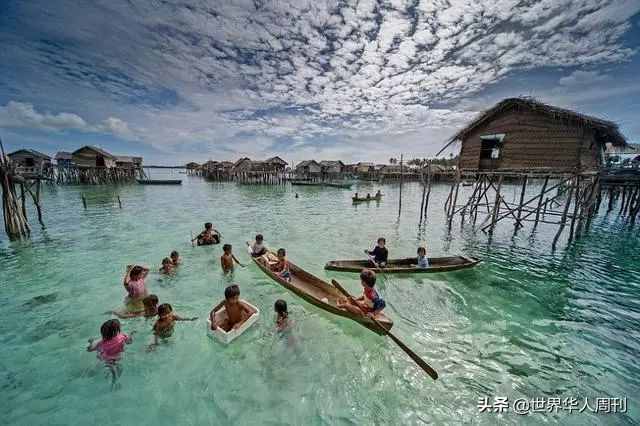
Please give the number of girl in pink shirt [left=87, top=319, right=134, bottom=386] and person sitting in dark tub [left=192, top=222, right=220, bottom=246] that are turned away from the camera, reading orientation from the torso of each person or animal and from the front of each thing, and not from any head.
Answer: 1

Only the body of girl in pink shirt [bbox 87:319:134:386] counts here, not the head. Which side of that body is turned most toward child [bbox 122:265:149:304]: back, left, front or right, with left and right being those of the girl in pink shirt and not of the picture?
front

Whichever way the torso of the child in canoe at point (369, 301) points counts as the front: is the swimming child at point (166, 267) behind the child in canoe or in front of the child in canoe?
in front

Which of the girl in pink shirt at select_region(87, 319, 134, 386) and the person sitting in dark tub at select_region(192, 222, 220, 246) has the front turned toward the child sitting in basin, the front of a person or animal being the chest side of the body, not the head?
the person sitting in dark tub

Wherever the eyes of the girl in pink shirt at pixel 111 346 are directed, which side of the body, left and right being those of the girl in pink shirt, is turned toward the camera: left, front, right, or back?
back

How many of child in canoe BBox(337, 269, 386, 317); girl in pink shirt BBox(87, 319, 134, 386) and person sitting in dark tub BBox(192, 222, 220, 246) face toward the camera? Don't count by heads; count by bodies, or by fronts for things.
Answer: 1

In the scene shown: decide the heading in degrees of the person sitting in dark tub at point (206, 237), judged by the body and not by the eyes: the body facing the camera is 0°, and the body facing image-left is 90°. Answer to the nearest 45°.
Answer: approximately 0°

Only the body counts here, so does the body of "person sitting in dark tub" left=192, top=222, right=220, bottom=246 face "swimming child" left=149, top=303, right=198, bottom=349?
yes

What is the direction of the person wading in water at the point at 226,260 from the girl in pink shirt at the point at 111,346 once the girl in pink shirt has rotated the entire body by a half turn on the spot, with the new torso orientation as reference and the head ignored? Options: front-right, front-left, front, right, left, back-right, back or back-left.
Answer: back-left
